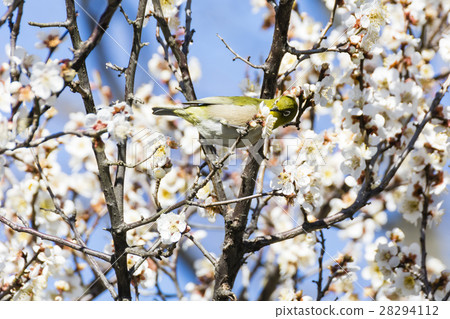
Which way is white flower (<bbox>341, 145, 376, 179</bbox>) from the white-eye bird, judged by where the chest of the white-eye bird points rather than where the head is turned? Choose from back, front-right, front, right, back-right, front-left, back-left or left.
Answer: front

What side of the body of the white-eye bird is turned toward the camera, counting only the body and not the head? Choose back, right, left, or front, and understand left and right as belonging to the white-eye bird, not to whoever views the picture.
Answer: right

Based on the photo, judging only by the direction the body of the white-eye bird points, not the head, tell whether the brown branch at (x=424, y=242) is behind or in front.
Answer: in front

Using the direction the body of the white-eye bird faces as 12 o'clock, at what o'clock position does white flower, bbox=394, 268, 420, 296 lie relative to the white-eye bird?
The white flower is roughly at 11 o'clock from the white-eye bird.

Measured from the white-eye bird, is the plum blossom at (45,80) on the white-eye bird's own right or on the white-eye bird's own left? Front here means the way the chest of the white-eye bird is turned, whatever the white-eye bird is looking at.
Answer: on the white-eye bird's own right

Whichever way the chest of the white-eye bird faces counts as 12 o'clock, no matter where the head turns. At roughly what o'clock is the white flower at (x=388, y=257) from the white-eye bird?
The white flower is roughly at 11 o'clock from the white-eye bird.
